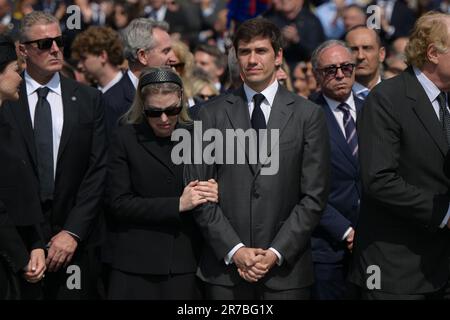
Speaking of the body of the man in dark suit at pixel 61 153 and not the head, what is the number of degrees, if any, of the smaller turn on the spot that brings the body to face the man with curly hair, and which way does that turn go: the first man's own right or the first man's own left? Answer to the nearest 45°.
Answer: approximately 135° to the first man's own right

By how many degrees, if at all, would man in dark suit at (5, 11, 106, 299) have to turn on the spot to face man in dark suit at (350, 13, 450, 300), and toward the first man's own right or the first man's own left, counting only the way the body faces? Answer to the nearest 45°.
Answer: approximately 90° to the first man's own left

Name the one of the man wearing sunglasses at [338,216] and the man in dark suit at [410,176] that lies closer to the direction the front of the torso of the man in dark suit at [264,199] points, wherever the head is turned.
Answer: the man in dark suit

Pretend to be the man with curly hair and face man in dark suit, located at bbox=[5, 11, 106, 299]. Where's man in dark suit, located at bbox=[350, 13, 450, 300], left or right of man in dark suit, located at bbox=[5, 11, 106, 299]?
left

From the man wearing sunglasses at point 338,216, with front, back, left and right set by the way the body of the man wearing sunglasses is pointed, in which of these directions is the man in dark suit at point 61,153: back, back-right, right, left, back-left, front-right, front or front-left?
back-right

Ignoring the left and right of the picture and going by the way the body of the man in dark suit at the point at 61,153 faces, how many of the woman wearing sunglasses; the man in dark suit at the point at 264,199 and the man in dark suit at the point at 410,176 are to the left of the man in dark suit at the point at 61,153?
3

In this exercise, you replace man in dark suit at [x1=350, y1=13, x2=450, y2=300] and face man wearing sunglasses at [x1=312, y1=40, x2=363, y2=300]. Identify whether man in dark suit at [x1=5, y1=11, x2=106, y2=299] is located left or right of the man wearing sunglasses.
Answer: left
